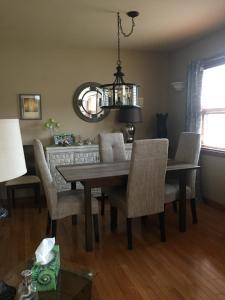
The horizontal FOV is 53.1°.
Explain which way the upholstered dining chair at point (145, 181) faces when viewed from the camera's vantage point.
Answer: facing away from the viewer and to the left of the viewer

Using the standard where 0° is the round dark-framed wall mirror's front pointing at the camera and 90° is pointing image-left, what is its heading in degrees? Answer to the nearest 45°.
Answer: approximately 0°

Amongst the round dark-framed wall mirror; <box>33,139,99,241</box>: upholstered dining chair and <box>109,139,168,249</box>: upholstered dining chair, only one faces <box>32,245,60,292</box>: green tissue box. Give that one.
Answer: the round dark-framed wall mirror

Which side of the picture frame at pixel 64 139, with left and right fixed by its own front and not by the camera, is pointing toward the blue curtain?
left

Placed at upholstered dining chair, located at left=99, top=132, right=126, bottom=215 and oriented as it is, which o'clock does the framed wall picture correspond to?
The framed wall picture is roughly at 4 o'clock from the upholstered dining chair.

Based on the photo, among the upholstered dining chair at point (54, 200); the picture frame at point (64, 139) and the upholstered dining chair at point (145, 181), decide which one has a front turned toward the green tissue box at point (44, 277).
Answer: the picture frame

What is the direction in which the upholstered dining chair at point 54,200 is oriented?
to the viewer's right

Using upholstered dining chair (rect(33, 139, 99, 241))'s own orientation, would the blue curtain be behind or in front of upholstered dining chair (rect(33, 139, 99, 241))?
in front

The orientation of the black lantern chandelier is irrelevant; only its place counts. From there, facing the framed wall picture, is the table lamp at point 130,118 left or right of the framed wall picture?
right

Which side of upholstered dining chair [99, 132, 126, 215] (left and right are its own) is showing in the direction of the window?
left
